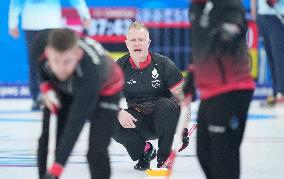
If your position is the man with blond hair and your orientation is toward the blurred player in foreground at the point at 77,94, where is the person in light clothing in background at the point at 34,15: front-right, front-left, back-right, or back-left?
back-right

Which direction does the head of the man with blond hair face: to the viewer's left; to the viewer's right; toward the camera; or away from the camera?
toward the camera

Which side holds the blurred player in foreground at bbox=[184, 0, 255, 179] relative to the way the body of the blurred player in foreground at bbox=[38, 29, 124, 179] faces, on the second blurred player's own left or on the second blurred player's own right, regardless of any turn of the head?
on the second blurred player's own left

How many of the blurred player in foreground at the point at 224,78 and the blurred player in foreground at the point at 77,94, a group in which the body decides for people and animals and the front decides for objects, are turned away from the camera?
0

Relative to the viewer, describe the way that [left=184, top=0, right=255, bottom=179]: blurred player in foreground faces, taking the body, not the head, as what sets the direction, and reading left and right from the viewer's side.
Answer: facing the viewer and to the left of the viewer
